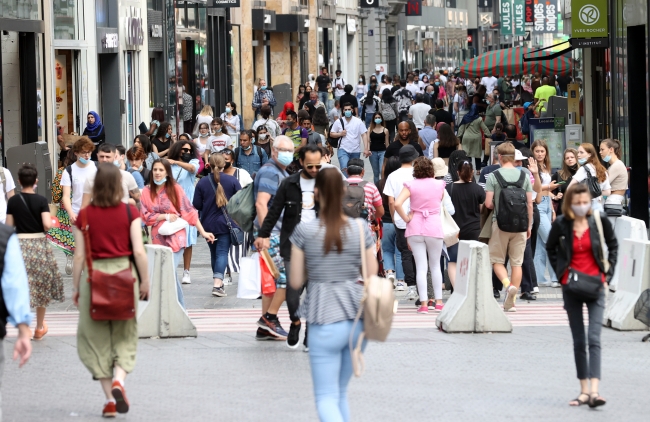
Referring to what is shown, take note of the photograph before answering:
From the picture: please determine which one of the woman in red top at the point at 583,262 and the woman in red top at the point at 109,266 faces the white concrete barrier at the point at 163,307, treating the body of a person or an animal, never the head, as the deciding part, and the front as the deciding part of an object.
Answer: the woman in red top at the point at 109,266

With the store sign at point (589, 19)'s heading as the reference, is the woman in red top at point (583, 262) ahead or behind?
ahead

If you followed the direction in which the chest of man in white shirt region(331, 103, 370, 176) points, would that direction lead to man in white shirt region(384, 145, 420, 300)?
yes

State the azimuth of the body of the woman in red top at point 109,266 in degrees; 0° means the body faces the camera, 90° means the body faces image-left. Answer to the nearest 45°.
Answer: approximately 180°

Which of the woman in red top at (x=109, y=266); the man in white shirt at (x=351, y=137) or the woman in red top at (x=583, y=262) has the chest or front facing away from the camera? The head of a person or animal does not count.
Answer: the woman in red top at (x=109, y=266)

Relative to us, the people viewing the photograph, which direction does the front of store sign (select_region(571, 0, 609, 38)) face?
facing the viewer

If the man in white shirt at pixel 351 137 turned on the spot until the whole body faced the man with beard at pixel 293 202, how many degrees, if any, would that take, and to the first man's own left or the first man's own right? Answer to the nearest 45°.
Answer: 0° — they already face them

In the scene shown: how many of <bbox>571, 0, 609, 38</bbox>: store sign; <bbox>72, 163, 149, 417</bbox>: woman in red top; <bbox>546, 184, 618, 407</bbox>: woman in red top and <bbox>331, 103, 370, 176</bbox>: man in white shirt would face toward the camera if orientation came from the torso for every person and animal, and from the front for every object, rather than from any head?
3

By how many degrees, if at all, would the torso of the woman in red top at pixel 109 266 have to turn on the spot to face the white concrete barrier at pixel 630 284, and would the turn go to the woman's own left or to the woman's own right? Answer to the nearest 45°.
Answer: approximately 45° to the woman's own right

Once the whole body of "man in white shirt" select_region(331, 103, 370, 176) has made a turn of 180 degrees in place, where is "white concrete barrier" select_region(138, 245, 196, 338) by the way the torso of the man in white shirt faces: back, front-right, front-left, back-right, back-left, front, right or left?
back

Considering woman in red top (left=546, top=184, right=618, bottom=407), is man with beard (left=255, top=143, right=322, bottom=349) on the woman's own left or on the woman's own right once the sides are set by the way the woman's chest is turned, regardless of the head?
on the woman's own right

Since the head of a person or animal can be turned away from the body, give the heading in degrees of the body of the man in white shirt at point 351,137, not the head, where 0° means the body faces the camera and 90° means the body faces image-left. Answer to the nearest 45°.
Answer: approximately 0°

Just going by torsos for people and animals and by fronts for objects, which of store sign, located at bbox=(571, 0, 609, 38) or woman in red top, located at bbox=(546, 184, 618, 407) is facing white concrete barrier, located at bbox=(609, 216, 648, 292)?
the store sign

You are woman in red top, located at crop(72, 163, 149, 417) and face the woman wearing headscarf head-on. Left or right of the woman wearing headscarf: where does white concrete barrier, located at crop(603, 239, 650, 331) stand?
right

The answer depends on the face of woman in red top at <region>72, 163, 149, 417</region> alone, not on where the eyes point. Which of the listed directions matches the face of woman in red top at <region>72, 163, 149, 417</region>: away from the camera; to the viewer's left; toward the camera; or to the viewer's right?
away from the camera

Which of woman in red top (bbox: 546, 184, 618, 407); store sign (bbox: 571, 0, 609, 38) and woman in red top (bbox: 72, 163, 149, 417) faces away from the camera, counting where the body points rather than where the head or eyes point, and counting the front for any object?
woman in red top (bbox: 72, 163, 149, 417)

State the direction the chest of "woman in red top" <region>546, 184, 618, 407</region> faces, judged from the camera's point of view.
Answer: toward the camera

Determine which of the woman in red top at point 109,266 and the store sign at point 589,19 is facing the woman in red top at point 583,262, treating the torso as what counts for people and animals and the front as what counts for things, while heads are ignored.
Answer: the store sign
